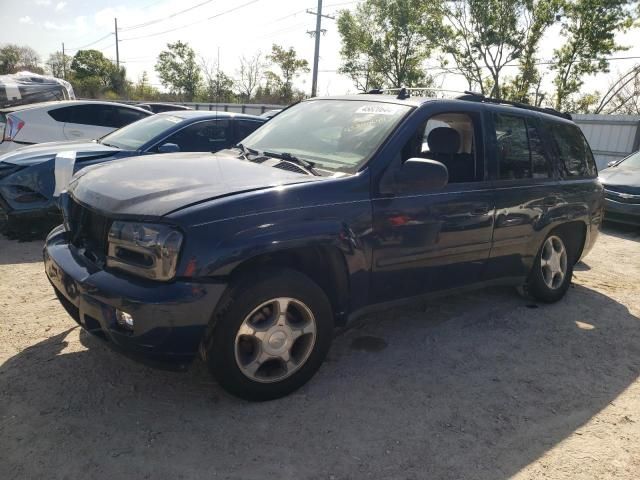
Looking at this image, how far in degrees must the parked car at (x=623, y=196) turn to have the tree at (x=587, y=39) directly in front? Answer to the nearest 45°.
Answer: approximately 135° to its right

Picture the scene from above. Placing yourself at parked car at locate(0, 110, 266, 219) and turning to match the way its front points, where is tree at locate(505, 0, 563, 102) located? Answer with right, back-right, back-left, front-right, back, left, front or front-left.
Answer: back

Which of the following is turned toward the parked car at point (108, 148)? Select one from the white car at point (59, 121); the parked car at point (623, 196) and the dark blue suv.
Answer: the parked car at point (623, 196)

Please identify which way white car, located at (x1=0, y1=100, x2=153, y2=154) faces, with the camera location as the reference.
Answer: facing away from the viewer and to the right of the viewer

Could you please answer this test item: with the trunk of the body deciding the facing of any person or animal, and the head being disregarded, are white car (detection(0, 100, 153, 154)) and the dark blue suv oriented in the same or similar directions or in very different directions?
very different directions

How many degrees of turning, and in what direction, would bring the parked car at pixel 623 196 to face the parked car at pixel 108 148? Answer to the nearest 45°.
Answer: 0° — it already faces it

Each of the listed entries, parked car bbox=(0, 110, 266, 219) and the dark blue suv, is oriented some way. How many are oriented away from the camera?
0

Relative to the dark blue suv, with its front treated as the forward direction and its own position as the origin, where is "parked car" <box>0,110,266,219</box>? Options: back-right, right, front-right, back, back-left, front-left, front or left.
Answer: right

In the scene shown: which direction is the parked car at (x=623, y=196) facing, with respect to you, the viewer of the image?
facing the viewer and to the left of the viewer

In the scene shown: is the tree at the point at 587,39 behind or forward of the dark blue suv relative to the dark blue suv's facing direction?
behind

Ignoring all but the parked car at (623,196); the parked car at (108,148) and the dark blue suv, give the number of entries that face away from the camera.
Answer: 0

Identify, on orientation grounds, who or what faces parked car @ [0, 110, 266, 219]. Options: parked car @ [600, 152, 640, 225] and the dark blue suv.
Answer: parked car @ [600, 152, 640, 225]

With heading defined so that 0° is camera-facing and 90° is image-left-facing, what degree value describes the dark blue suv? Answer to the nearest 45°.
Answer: approximately 45°

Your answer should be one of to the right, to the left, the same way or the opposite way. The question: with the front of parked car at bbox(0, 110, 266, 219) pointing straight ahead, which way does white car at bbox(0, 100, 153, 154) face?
the opposite way

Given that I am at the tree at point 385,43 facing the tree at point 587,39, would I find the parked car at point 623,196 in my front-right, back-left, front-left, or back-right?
front-right

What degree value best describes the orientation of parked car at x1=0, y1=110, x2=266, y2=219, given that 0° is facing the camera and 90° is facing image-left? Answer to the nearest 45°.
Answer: approximately 45°

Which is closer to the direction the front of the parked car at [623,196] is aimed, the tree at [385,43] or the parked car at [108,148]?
the parked car
